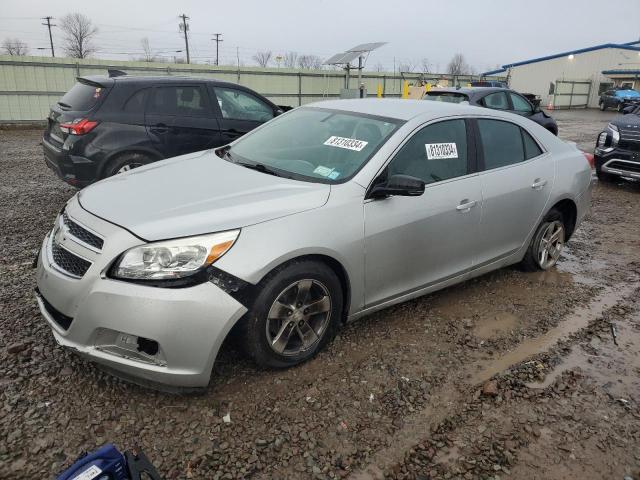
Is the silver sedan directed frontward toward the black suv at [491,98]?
no

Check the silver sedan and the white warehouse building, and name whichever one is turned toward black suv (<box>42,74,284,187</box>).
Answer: the white warehouse building

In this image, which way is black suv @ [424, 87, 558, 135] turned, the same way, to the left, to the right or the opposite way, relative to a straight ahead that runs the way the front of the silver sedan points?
the opposite way

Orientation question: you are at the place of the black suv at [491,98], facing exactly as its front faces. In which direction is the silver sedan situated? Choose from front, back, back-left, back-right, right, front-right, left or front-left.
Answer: back-right

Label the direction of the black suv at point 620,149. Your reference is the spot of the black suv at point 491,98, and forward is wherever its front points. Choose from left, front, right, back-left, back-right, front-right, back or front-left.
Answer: right

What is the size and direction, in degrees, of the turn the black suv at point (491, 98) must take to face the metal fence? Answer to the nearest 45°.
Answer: approximately 135° to its left

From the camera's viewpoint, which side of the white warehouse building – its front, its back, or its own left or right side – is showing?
front

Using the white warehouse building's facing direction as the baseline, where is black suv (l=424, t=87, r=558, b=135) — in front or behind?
in front

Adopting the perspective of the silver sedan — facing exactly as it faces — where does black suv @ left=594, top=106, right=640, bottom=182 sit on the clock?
The black suv is roughly at 6 o'clock from the silver sedan.

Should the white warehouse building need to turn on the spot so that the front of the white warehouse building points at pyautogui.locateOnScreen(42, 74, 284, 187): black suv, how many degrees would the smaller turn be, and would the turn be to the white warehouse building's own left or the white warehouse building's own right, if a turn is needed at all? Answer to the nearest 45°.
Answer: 0° — it already faces it

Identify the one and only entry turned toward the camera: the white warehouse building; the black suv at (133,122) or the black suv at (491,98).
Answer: the white warehouse building

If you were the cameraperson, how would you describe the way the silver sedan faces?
facing the viewer and to the left of the viewer

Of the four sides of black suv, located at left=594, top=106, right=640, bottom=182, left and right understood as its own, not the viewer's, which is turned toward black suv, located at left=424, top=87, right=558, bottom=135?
right

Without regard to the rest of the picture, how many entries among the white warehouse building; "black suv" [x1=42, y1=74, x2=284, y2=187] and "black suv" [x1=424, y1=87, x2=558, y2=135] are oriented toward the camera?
1

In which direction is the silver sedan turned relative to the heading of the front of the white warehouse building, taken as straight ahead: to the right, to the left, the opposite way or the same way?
the same way

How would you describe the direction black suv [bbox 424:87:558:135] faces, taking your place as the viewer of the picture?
facing away from the viewer and to the right of the viewer

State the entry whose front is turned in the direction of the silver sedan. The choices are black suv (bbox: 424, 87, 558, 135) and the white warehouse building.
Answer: the white warehouse building

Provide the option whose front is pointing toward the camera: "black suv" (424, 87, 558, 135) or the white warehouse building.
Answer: the white warehouse building

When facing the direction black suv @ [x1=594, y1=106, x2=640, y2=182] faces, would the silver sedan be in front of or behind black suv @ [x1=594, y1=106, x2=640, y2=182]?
in front

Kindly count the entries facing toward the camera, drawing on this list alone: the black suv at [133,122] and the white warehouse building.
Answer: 1
